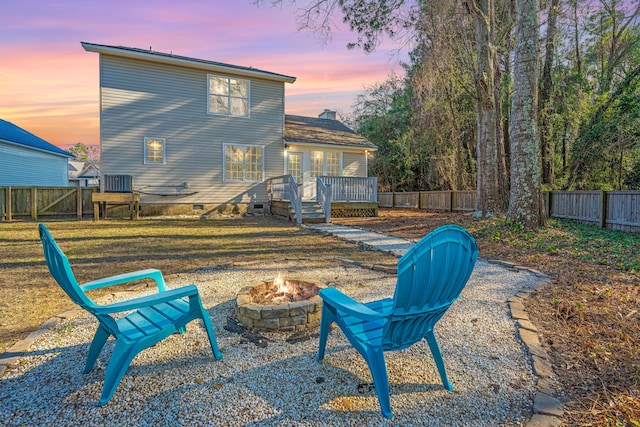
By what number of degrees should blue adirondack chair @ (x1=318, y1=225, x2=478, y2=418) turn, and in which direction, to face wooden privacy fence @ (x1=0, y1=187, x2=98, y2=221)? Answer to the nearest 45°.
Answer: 0° — it already faces it

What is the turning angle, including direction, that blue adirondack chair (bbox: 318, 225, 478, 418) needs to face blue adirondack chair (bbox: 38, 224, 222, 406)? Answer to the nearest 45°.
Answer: approximately 45° to its left

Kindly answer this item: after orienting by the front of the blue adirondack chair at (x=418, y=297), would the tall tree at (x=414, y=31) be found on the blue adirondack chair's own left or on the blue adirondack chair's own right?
on the blue adirondack chair's own right

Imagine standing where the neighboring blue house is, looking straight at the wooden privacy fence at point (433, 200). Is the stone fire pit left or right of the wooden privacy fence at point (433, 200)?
right

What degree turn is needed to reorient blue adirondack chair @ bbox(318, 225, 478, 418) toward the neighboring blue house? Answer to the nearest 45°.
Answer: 0° — it already faces it

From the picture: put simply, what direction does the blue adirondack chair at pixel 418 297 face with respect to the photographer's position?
facing away from the viewer and to the left of the viewer

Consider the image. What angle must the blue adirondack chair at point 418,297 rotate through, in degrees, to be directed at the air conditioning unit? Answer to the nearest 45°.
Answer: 0° — it already faces it

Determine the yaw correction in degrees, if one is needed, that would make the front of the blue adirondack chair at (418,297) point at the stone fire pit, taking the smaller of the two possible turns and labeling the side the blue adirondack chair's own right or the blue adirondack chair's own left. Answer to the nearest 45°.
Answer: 0° — it already faces it
